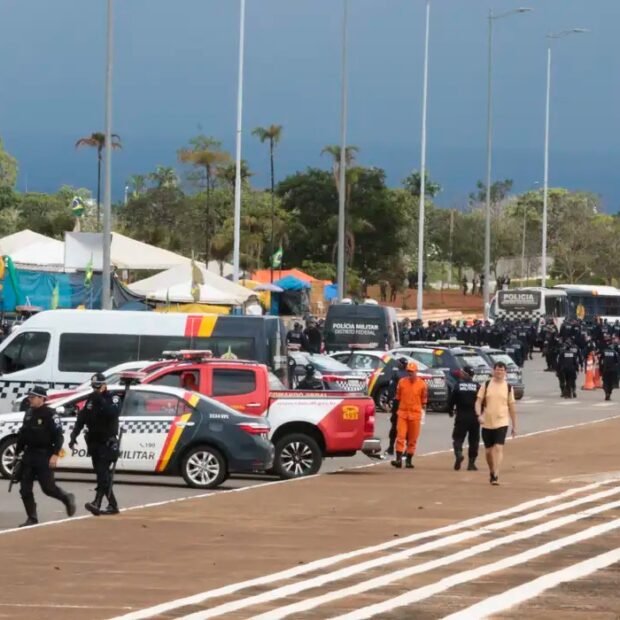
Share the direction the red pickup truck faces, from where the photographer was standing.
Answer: facing to the left of the viewer

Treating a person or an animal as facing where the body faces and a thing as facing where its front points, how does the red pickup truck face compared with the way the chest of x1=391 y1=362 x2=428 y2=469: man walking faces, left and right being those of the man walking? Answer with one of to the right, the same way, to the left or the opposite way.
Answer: to the right

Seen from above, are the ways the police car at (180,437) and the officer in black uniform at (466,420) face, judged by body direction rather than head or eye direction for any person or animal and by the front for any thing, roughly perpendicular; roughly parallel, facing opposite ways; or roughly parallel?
roughly perpendicular

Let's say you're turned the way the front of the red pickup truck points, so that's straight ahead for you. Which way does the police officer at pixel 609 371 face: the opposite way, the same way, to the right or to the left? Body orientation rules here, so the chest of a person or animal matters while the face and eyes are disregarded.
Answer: to the right

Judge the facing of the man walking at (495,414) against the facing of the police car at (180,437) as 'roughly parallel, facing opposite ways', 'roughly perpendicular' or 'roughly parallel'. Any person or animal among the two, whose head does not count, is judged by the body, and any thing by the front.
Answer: roughly perpendicular

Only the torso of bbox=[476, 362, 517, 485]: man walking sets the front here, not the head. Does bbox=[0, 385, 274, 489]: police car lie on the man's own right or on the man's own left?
on the man's own right

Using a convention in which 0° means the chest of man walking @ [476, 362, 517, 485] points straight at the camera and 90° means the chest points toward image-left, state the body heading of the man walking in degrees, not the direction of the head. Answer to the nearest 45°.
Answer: approximately 0°
